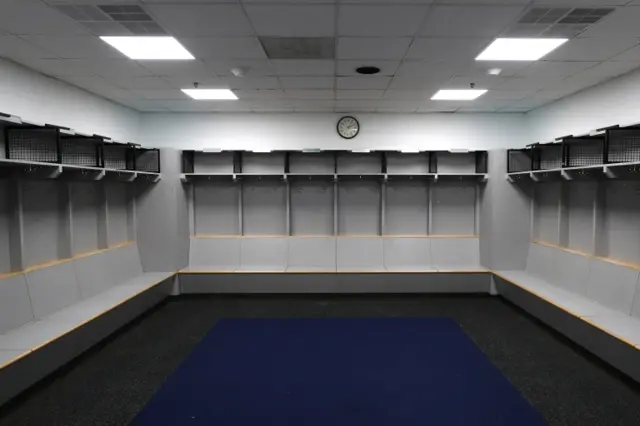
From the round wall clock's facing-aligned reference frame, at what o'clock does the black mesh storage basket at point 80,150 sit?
The black mesh storage basket is roughly at 2 o'clock from the round wall clock.

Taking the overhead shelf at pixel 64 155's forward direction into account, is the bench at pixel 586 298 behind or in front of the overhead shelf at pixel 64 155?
in front

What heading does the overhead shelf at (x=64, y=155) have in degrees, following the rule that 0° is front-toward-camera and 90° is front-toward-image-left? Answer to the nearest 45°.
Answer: approximately 315°

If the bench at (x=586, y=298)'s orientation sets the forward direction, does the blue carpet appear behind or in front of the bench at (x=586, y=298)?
in front

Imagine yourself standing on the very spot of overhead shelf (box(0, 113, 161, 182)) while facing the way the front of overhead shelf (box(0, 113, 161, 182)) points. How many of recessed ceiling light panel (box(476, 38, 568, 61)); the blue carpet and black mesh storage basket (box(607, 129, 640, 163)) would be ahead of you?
3

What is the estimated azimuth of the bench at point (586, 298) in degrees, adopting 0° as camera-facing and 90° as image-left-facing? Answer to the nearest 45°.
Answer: approximately 45°

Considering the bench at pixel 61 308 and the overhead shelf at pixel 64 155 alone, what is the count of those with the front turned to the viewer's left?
0

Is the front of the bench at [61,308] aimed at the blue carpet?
yes

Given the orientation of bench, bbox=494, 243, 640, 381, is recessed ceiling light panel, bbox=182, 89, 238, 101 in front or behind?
in front

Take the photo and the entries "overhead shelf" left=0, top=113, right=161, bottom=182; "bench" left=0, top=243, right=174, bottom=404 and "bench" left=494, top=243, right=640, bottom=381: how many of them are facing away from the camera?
0

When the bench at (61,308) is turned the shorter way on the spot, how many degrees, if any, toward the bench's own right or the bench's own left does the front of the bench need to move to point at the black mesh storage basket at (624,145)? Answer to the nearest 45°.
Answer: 0° — it already faces it

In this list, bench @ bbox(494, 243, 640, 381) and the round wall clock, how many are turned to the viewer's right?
0

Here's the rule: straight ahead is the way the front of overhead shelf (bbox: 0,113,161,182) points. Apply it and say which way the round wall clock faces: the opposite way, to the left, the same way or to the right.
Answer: to the right

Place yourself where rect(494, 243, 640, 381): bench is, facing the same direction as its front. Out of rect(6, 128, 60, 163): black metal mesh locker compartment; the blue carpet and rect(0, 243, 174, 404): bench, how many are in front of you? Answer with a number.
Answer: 3

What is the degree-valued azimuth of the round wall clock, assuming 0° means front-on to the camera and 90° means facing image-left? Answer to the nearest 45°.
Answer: approximately 0°

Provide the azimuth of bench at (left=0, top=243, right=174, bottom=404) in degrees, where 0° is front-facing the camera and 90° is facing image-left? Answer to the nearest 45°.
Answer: approximately 315°
